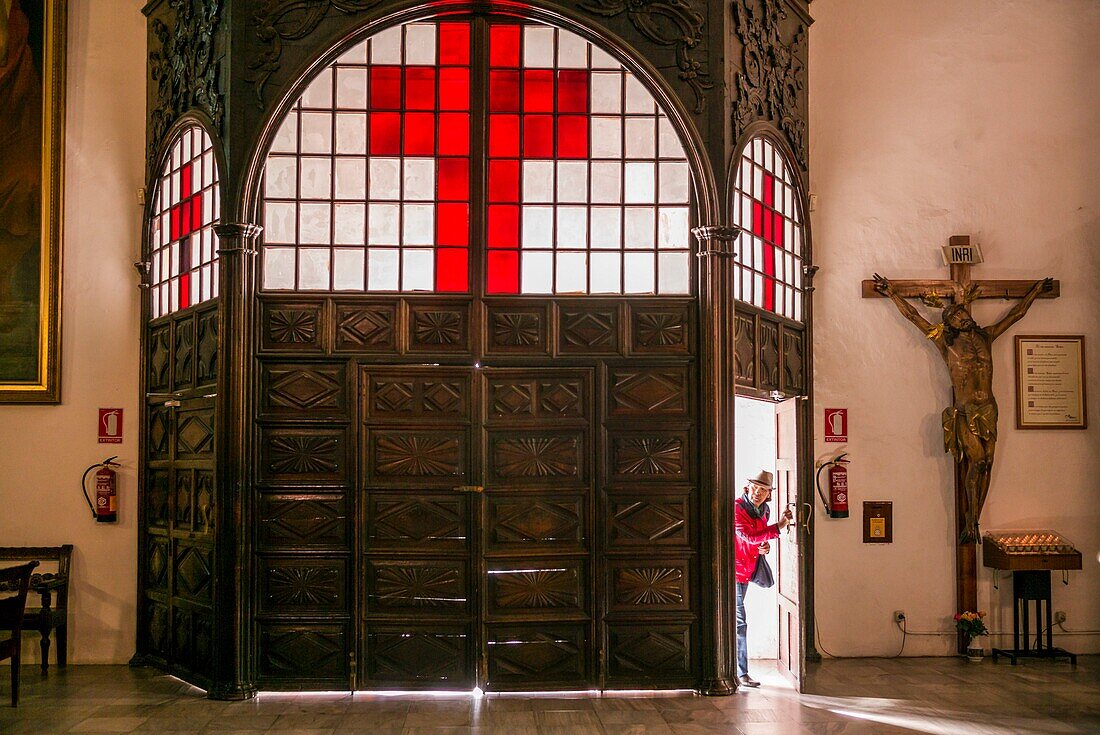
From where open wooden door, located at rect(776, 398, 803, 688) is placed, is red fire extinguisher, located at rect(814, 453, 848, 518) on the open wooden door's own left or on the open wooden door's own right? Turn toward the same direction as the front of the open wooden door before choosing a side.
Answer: on the open wooden door's own right

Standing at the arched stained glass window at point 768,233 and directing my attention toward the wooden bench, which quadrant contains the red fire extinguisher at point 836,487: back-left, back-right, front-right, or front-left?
back-right

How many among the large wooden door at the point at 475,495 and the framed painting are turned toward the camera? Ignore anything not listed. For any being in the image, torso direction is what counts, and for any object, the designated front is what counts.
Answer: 2

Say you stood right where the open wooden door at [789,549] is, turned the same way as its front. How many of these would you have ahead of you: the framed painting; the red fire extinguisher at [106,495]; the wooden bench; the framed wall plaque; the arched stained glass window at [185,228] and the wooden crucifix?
4

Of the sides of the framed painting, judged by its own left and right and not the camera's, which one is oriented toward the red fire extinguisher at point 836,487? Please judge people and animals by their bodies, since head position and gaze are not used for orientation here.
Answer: left

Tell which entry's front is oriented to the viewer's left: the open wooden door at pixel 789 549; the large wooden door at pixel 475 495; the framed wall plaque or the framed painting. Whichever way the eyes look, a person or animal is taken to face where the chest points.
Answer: the open wooden door at pixel 789 549

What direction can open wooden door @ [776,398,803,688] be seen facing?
to the viewer's left

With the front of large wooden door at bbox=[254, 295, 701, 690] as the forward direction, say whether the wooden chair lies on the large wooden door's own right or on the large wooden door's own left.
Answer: on the large wooden door's own right

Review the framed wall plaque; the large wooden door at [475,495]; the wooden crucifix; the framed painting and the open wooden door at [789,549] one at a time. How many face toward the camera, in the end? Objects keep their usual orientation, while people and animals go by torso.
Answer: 4

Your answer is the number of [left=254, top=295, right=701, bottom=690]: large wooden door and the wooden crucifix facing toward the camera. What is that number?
2
